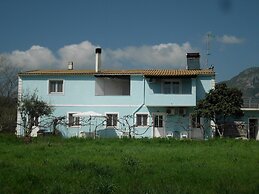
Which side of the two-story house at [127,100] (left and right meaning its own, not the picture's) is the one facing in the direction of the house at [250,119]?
left

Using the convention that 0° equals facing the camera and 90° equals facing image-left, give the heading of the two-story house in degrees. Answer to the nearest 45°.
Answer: approximately 0°

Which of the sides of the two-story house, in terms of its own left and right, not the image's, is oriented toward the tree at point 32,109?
right
